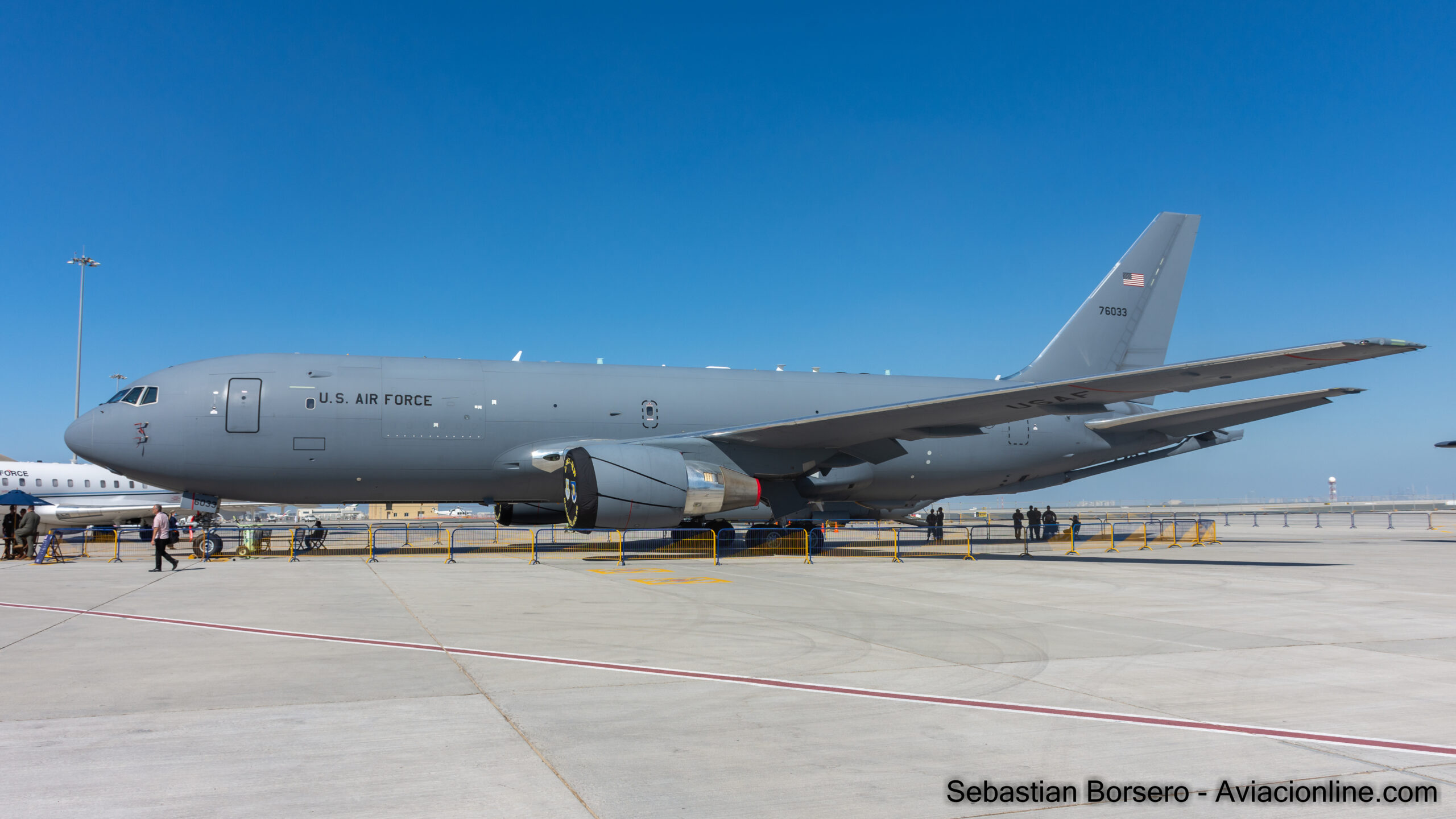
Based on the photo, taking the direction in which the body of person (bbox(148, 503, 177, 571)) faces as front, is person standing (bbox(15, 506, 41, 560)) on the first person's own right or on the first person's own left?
on the first person's own right

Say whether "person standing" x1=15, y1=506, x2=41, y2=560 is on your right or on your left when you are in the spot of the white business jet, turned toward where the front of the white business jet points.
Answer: on your left

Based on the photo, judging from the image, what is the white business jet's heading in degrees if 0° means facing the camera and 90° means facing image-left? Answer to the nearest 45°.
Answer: approximately 90°

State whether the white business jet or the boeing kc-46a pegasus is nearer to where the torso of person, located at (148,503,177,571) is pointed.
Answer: the white business jet

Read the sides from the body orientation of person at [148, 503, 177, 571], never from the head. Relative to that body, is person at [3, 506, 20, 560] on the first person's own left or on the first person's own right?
on the first person's own right

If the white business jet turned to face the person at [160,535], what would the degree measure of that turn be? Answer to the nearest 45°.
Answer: approximately 90° to its left

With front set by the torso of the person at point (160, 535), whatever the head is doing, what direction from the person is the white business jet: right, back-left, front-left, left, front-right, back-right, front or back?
right

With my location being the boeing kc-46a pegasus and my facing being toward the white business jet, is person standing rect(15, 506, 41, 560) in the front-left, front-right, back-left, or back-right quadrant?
front-left

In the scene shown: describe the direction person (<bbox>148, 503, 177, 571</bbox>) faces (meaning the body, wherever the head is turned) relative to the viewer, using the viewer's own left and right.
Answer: facing to the left of the viewer

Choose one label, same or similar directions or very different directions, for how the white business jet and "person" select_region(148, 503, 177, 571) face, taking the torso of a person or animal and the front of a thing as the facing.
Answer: same or similar directions
